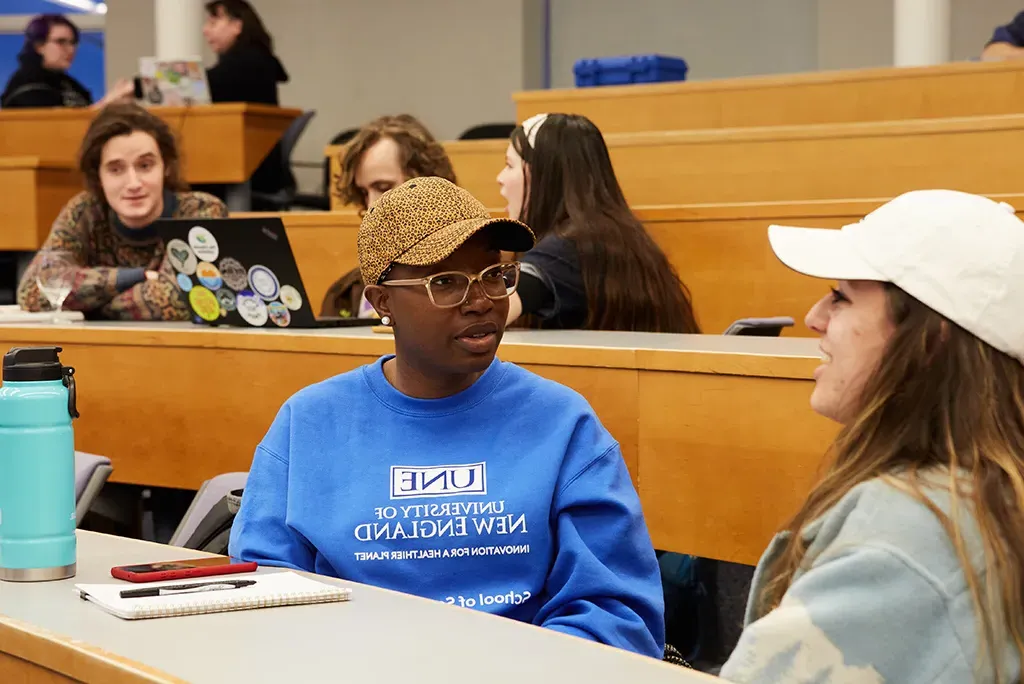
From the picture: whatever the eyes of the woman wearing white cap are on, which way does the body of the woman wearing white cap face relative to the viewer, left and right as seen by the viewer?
facing to the left of the viewer

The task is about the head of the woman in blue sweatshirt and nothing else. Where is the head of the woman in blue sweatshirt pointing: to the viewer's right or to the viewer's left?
to the viewer's right

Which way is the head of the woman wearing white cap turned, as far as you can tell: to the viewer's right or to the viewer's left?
to the viewer's left

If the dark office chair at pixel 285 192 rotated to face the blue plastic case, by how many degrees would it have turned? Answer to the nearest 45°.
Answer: approximately 135° to its left

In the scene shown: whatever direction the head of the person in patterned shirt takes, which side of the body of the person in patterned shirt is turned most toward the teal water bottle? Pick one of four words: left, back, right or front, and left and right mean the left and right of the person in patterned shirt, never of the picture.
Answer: front

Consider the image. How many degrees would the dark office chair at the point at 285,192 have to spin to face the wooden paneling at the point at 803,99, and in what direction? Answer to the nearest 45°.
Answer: approximately 135° to its left

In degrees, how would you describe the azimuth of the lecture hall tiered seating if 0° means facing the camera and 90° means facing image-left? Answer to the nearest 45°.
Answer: approximately 0°

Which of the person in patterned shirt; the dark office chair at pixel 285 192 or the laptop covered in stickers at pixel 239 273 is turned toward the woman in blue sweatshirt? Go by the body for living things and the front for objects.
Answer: the person in patterned shirt
